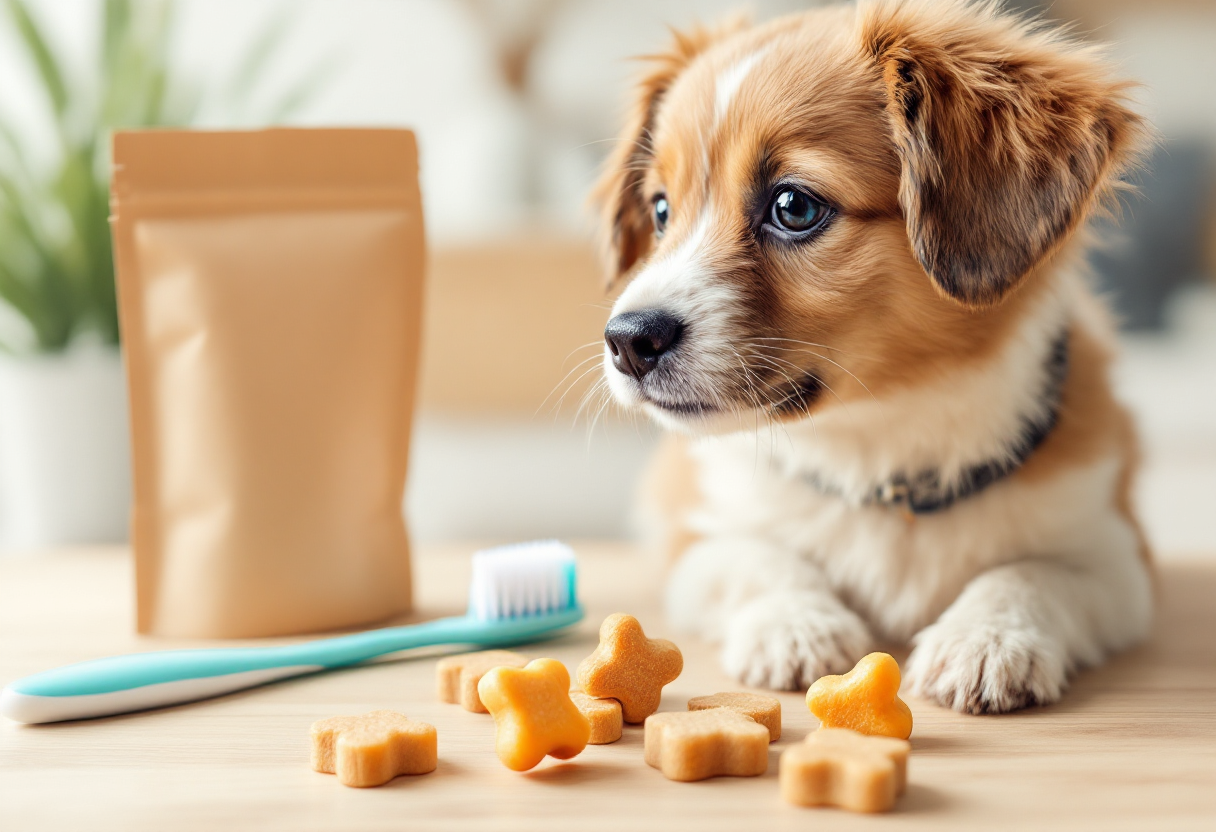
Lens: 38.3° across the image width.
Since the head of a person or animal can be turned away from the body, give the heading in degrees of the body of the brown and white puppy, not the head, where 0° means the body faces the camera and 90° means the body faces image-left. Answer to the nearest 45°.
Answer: approximately 45°
